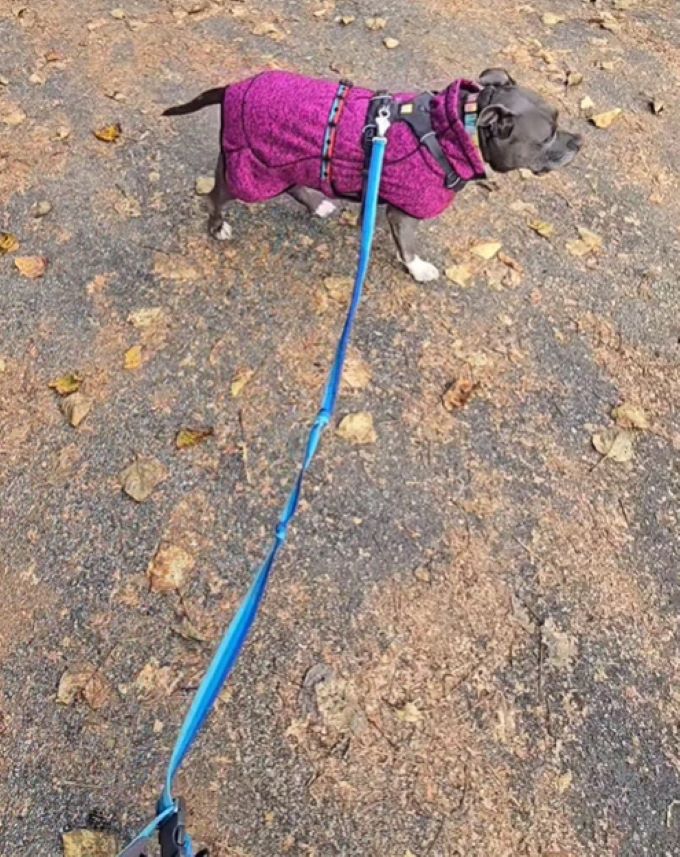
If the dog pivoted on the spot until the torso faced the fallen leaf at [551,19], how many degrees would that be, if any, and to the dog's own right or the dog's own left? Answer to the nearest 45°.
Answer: approximately 90° to the dog's own left

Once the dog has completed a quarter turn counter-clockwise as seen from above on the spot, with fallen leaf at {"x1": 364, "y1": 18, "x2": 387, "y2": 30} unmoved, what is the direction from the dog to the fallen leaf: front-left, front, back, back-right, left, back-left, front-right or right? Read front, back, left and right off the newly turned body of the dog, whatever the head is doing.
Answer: front

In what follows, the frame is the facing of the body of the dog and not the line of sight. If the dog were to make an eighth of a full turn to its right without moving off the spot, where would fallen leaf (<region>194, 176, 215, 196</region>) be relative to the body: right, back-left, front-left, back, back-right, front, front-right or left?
back

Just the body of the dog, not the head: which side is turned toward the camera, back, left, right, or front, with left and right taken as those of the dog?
right
